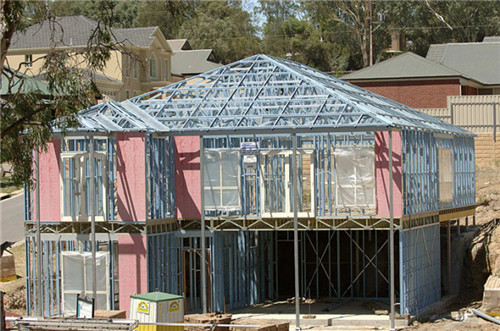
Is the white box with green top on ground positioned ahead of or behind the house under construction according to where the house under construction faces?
ahead

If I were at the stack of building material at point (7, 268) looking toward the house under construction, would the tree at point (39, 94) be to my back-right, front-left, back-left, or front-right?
front-right

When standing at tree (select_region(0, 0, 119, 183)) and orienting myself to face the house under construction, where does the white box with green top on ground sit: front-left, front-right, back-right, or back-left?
front-right

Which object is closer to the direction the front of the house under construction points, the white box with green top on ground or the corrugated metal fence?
the white box with green top on ground

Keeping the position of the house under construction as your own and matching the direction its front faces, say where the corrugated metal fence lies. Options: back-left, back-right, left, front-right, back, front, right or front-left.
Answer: back-left

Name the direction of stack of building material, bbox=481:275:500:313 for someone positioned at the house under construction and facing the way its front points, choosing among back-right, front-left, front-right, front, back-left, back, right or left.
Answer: left

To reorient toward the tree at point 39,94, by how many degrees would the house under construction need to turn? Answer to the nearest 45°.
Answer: approximately 45° to its right

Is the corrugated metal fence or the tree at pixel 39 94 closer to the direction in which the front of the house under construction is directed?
the tree

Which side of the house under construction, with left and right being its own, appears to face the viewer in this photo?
front

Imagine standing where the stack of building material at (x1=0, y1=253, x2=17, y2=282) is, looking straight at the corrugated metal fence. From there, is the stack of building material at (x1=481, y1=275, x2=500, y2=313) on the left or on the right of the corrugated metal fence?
right

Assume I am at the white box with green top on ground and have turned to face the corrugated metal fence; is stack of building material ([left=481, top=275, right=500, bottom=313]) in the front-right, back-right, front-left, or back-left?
front-right
